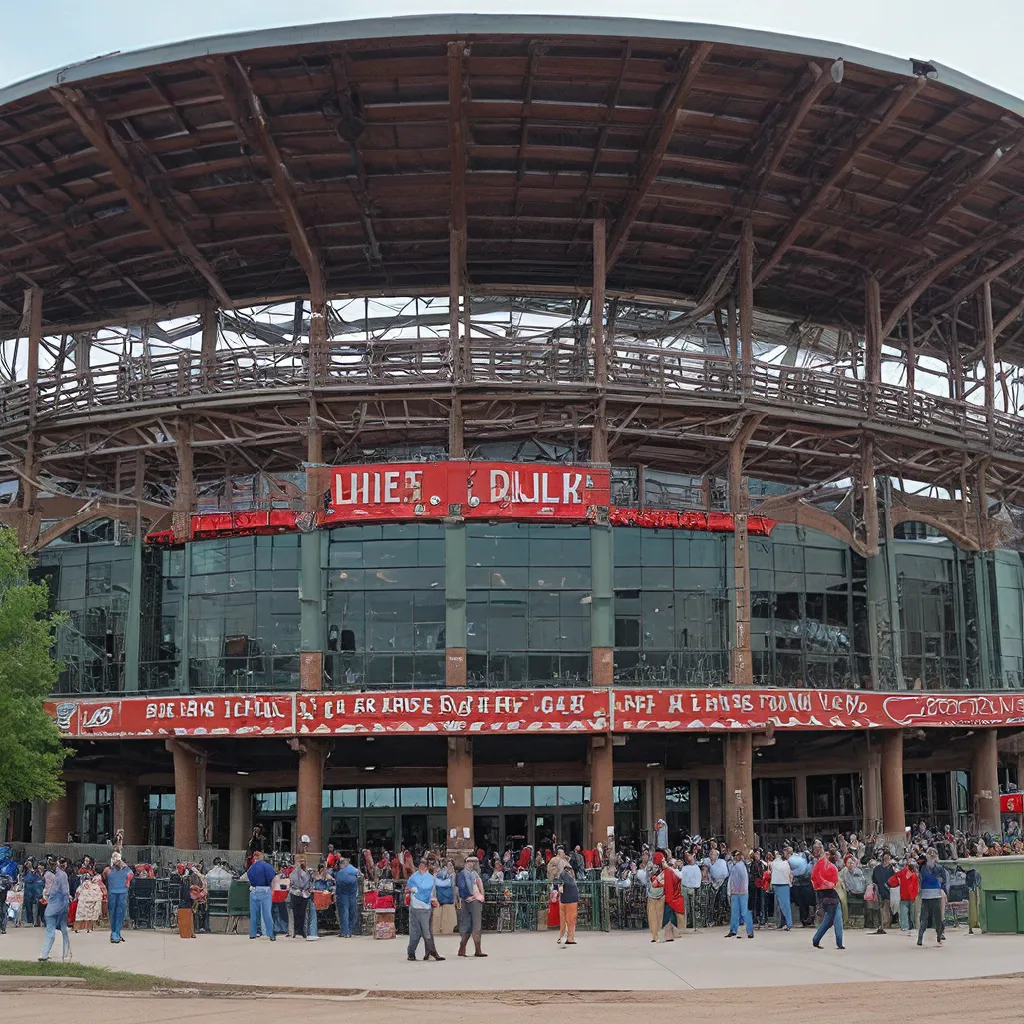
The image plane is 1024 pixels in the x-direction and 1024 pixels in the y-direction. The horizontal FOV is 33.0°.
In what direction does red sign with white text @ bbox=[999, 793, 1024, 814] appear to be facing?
toward the camera

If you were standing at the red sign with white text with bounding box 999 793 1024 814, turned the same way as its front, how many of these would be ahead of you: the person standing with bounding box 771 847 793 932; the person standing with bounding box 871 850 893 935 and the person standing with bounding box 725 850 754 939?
3

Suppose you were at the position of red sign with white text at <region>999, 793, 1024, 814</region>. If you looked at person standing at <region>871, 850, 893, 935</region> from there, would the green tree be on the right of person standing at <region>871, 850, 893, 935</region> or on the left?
right

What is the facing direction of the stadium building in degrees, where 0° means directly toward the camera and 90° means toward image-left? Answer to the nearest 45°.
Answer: approximately 0°

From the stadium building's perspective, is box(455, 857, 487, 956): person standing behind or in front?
in front

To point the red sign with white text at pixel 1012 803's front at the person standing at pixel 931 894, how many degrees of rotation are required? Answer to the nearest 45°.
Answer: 0° — it already faces them

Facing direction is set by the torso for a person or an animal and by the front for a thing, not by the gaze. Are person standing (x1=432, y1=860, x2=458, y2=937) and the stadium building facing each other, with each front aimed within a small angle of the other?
yes

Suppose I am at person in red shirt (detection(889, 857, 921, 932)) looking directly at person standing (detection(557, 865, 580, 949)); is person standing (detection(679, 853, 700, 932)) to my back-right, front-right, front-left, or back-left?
front-right

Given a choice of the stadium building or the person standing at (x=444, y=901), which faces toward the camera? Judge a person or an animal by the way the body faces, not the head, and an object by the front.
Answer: the stadium building

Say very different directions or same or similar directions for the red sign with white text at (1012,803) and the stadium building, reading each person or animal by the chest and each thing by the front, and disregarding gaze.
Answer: same or similar directions

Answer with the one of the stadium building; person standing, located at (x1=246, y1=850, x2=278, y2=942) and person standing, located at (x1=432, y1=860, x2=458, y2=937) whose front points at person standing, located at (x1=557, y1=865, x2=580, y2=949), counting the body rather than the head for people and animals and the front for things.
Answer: the stadium building
